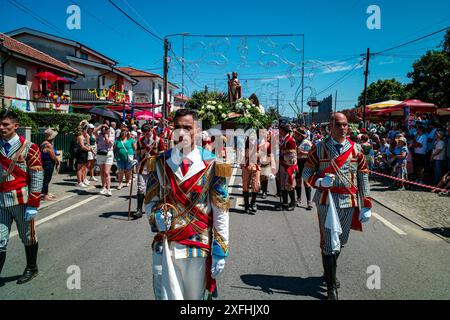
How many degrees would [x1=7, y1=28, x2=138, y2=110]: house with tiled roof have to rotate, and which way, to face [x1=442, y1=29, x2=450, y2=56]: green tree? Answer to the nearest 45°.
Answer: approximately 45° to its left

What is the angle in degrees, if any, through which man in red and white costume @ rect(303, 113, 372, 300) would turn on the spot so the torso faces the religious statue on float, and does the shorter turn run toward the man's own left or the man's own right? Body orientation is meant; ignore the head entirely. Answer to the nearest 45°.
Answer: approximately 135° to the man's own right

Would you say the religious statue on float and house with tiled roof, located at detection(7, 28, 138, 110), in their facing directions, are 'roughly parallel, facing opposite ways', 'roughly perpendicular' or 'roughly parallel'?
roughly perpendicular

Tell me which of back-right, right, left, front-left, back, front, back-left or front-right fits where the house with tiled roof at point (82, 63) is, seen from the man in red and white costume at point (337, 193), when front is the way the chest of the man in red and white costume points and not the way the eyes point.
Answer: back-right

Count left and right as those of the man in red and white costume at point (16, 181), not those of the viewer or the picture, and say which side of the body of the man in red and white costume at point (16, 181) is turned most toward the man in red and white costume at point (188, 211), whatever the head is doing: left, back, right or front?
left

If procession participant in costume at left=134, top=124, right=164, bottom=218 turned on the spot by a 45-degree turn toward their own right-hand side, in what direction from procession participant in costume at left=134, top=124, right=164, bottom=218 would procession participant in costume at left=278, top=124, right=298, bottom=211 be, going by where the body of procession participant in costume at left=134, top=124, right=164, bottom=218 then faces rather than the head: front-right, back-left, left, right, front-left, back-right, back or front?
back-left

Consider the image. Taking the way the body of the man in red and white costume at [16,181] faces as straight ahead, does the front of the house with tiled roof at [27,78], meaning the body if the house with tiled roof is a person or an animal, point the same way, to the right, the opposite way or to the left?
to the left

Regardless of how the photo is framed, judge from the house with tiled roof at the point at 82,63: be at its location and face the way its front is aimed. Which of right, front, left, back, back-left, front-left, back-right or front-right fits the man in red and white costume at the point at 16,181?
front-right

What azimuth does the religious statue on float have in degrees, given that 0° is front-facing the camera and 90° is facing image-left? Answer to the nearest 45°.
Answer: approximately 0°
